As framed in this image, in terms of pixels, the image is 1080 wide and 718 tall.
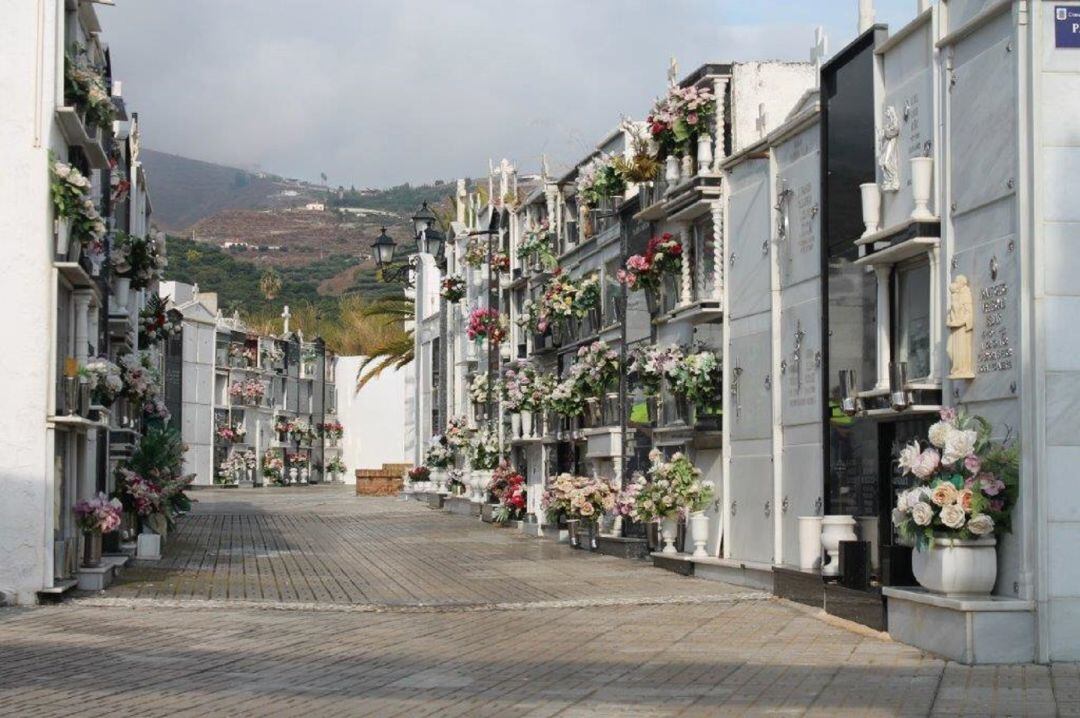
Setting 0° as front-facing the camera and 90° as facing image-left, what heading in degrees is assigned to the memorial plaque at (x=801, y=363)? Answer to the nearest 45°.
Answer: approximately 45°

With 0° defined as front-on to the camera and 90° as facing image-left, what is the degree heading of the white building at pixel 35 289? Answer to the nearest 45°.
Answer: approximately 270°

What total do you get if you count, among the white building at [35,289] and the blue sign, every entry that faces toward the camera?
1

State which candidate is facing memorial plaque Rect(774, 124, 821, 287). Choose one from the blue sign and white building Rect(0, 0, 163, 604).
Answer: the white building

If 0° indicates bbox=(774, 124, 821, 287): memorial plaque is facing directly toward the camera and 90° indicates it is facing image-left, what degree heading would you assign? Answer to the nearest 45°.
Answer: approximately 45°

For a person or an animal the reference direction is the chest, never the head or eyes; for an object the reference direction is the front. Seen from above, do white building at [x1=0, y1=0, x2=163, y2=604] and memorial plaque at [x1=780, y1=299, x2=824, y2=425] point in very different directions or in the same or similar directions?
very different directions
